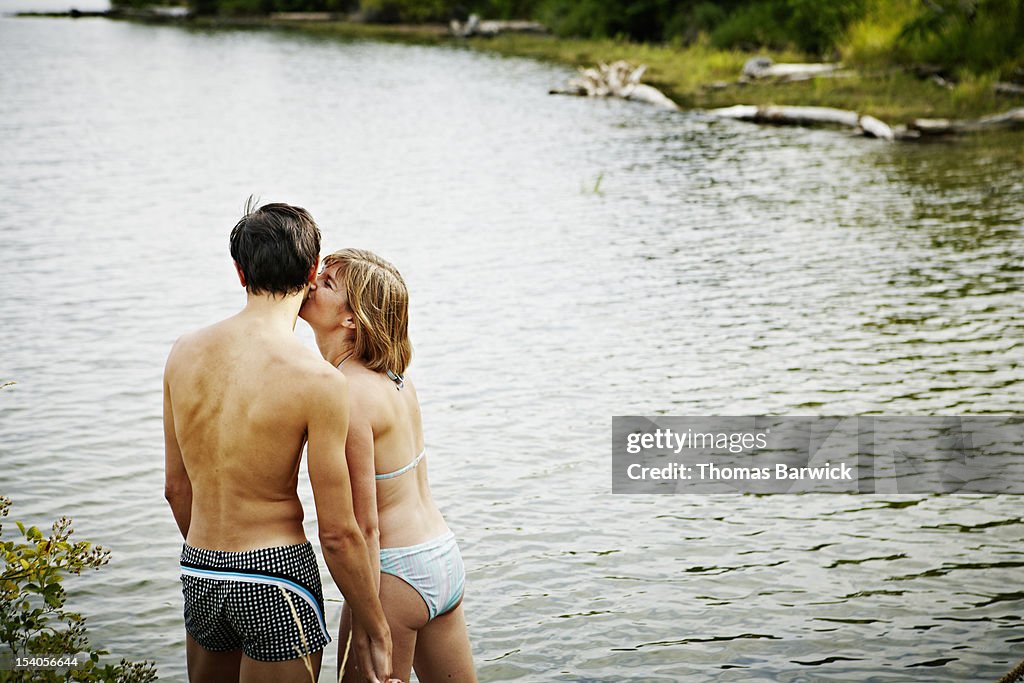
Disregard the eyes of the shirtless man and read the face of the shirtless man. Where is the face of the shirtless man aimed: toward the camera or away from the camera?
away from the camera

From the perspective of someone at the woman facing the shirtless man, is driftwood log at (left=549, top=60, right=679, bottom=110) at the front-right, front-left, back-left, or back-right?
back-right

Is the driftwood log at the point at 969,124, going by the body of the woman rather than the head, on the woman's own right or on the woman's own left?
on the woman's own right

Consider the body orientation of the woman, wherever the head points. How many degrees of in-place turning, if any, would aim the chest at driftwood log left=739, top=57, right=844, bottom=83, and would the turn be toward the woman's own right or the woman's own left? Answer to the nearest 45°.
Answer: approximately 45° to the woman's own right

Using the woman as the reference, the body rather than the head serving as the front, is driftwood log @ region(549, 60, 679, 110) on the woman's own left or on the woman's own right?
on the woman's own right

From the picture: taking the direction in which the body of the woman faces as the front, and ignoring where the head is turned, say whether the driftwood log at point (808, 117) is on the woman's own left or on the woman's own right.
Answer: on the woman's own right

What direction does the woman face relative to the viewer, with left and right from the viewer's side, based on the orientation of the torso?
facing away from the viewer and to the left of the viewer

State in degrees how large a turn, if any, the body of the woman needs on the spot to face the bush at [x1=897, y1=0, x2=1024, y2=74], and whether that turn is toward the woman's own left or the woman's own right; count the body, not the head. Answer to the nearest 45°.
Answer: approximately 90° to the woman's own right
